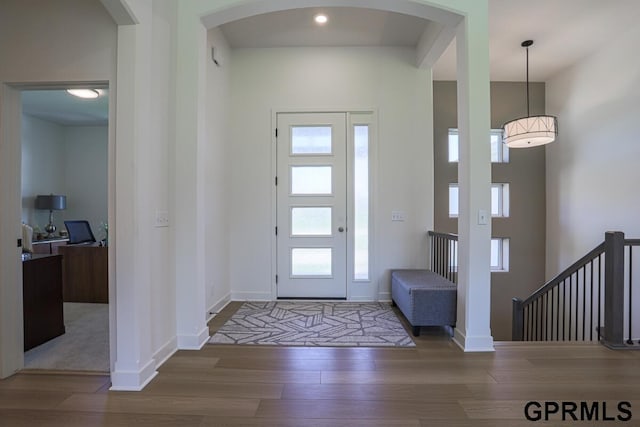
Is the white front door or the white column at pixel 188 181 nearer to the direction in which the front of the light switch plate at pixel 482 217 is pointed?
the white column

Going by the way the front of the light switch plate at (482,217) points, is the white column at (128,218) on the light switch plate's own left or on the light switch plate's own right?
on the light switch plate's own right

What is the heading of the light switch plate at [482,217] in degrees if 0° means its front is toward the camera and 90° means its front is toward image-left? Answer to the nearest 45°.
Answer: approximately 0°

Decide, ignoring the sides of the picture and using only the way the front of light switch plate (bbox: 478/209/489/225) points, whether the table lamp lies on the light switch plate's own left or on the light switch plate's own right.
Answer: on the light switch plate's own right

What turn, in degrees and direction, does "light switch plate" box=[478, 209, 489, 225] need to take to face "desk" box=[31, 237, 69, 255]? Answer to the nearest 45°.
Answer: approximately 90° to its right

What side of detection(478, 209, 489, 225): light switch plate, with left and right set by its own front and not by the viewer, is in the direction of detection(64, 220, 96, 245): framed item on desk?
right
